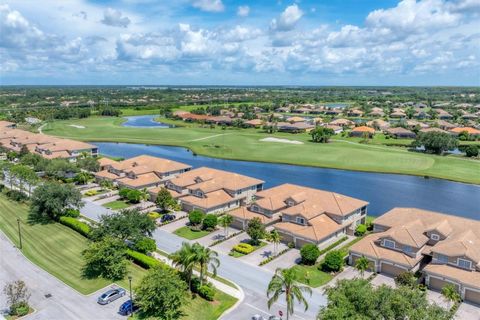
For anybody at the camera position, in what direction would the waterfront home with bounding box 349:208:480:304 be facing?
facing the viewer and to the left of the viewer

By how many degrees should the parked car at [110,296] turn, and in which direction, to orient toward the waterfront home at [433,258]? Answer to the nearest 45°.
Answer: approximately 45° to its right

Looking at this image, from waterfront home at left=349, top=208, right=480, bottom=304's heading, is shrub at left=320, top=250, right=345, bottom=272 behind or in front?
in front

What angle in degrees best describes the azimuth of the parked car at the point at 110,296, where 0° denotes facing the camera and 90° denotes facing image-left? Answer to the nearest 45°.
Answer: approximately 225°

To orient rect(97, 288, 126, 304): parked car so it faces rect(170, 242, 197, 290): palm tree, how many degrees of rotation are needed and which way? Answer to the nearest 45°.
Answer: approximately 45° to its right

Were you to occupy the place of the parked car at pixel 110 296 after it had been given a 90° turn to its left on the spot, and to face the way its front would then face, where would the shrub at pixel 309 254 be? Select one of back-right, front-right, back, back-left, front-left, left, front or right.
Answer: back-right
